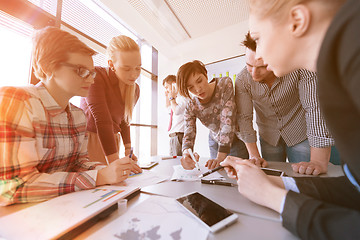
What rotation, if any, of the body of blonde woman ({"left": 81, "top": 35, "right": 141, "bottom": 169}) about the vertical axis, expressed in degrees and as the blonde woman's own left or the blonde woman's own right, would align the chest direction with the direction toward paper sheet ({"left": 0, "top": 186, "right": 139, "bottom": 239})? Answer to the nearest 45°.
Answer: approximately 45° to the blonde woman's own right

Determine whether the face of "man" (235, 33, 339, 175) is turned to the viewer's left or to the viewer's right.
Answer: to the viewer's left

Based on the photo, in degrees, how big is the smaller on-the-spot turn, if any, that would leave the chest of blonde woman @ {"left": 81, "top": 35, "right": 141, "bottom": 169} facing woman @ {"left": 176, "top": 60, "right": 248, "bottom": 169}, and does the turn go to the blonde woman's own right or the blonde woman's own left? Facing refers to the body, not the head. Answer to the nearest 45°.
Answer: approximately 45° to the blonde woman's own left

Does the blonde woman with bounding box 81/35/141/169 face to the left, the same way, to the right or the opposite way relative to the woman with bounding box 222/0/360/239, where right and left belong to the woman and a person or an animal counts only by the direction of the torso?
the opposite way

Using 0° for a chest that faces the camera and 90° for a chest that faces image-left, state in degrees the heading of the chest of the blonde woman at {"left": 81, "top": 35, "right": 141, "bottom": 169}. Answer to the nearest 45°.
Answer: approximately 315°

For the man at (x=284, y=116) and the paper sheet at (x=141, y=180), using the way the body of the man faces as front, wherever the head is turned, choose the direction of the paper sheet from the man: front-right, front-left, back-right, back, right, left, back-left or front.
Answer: front

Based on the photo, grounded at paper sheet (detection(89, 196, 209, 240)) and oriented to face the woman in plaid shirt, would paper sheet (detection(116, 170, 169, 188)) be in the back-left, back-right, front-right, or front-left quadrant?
front-right

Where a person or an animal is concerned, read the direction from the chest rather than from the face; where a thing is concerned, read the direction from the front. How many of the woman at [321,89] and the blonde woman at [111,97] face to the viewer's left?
1

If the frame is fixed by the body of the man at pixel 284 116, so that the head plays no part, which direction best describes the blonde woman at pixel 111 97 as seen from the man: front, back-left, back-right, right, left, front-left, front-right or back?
front

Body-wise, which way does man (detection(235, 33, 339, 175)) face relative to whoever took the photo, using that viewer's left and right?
facing the viewer and to the left of the viewer

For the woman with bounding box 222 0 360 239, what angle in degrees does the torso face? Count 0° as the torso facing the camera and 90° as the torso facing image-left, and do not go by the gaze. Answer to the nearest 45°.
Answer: approximately 90°

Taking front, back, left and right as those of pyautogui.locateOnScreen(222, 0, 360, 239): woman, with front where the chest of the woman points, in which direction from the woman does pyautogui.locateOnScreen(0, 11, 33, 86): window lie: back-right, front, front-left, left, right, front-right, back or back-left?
front

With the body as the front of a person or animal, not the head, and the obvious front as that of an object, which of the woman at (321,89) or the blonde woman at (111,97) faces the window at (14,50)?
the woman

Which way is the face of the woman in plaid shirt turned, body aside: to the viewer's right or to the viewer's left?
to the viewer's right

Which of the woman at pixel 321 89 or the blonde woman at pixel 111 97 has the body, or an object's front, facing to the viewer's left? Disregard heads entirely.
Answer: the woman
